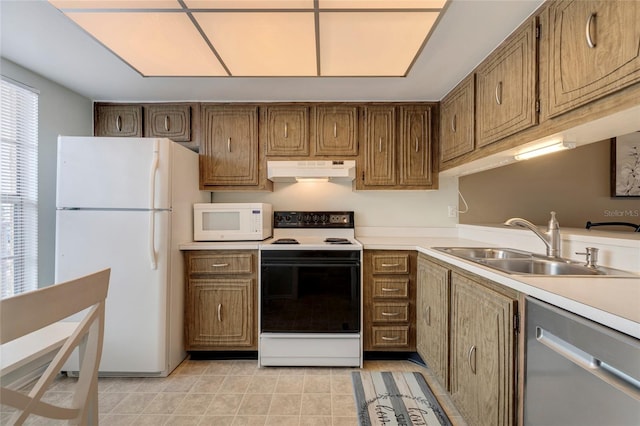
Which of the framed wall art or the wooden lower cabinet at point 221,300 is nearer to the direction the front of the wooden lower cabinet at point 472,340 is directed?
the wooden lower cabinet

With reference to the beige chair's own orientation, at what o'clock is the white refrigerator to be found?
The white refrigerator is roughly at 2 o'clock from the beige chair.

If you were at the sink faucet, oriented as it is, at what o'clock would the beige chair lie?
The beige chair is roughly at 10 o'clock from the sink faucet.

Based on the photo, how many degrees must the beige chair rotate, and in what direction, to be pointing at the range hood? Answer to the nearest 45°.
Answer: approximately 90° to its right

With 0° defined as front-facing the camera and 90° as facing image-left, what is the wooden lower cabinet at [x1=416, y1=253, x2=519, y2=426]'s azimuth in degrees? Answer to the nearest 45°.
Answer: approximately 45°

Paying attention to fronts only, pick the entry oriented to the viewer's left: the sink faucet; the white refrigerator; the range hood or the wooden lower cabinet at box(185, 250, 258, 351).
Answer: the sink faucet

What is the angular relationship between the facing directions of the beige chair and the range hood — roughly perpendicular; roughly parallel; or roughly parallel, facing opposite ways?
roughly perpendicular

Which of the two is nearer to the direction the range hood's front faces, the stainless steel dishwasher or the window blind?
the stainless steel dishwasher

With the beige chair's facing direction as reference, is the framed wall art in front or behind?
behind

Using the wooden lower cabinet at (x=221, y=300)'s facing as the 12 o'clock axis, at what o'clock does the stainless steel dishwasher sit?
The stainless steel dishwasher is roughly at 11 o'clock from the wooden lower cabinet.

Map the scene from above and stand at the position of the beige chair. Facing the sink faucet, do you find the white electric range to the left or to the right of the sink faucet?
left

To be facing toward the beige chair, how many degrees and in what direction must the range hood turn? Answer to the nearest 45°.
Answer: approximately 45° to its right

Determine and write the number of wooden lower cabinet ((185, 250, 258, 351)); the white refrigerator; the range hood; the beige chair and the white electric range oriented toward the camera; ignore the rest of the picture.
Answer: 4
